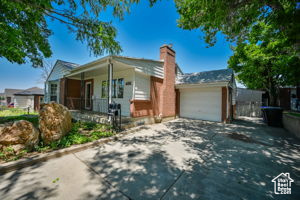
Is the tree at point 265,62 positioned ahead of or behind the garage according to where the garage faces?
behind

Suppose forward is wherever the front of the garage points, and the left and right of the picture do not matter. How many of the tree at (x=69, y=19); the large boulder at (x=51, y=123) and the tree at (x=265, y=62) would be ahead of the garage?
2

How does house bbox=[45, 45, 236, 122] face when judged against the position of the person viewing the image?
facing the viewer and to the left of the viewer

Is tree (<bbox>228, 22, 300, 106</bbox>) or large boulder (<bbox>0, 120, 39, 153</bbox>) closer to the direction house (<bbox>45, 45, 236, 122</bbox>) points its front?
the large boulder

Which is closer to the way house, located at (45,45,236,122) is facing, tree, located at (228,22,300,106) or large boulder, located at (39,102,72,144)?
the large boulder

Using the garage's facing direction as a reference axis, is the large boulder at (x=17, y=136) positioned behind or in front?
in front
